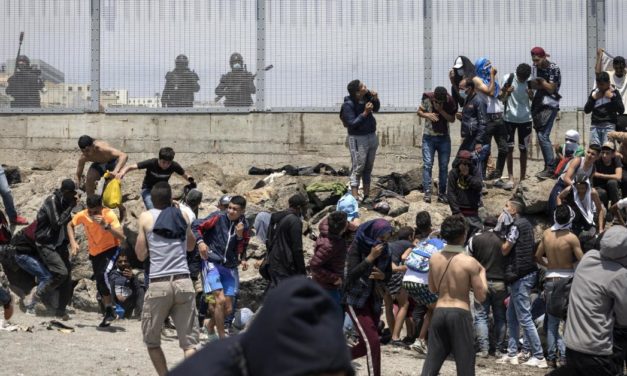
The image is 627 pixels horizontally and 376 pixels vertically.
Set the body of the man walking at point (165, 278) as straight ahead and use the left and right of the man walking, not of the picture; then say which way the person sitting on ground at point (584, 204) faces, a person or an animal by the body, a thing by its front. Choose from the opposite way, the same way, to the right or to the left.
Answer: the opposite way

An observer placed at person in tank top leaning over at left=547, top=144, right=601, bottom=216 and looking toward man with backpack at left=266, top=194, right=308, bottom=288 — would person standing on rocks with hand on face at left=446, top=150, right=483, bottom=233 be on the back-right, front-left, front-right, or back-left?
front-right

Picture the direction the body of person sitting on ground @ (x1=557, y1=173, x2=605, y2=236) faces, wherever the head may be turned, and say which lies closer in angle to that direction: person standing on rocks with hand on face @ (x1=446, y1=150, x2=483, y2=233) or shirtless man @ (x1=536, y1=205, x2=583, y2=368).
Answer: the shirtless man

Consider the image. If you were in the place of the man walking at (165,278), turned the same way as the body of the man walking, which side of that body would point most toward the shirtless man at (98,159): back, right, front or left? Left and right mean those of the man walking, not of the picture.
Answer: front

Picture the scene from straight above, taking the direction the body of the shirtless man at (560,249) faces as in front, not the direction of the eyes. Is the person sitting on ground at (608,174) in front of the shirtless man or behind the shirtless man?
in front

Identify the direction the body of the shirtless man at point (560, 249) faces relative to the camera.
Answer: away from the camera

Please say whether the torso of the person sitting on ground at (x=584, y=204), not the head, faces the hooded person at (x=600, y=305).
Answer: yes

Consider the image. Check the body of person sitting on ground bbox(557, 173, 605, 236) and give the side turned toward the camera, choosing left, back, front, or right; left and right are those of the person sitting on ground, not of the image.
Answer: front

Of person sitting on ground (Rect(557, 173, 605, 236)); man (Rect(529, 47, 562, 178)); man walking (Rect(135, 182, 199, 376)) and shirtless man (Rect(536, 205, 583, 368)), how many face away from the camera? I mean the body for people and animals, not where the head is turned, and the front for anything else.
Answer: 2

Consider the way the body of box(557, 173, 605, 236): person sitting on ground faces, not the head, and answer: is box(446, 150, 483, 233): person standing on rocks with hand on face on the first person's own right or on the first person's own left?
on the first person's own right

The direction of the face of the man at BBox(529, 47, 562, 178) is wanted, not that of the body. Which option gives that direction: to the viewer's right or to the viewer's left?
to the viewer's left

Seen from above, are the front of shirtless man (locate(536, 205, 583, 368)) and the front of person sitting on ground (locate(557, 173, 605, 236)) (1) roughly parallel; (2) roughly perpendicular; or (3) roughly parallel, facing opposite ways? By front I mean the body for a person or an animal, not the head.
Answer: roughly parallel, facing opposite ways

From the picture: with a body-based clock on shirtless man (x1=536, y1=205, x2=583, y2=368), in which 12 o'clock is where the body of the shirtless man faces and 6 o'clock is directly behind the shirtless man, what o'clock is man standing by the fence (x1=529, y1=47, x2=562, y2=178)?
The man standing by the fence is roughly at 12 o'clock from the shirtless man.

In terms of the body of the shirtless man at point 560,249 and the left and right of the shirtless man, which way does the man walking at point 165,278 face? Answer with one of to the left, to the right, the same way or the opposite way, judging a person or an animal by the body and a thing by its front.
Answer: the same way

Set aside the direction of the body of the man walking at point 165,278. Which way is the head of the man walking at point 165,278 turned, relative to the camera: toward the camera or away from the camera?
away from the camera

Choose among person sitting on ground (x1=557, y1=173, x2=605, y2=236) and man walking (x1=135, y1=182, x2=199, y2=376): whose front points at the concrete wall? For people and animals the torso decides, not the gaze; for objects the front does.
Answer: the man walking

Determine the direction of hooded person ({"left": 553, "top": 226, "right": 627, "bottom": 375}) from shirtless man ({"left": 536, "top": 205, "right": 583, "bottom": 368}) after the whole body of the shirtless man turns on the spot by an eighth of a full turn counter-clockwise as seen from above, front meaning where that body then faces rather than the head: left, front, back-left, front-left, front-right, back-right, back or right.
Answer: back-left

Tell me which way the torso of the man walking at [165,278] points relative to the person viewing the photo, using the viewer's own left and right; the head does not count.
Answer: facing away from the viewer

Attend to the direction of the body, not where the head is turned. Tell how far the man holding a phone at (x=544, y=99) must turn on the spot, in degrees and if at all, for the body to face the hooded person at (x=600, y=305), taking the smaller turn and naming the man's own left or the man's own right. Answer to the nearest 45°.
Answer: approximately 45° to the man's own left
